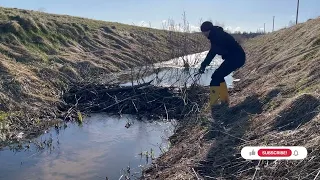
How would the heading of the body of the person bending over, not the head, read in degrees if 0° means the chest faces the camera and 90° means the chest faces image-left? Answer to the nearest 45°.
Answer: approximately 90°

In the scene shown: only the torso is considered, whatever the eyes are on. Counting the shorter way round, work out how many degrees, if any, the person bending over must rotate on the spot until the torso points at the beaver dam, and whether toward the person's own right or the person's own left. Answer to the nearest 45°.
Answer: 0° — they already face it
